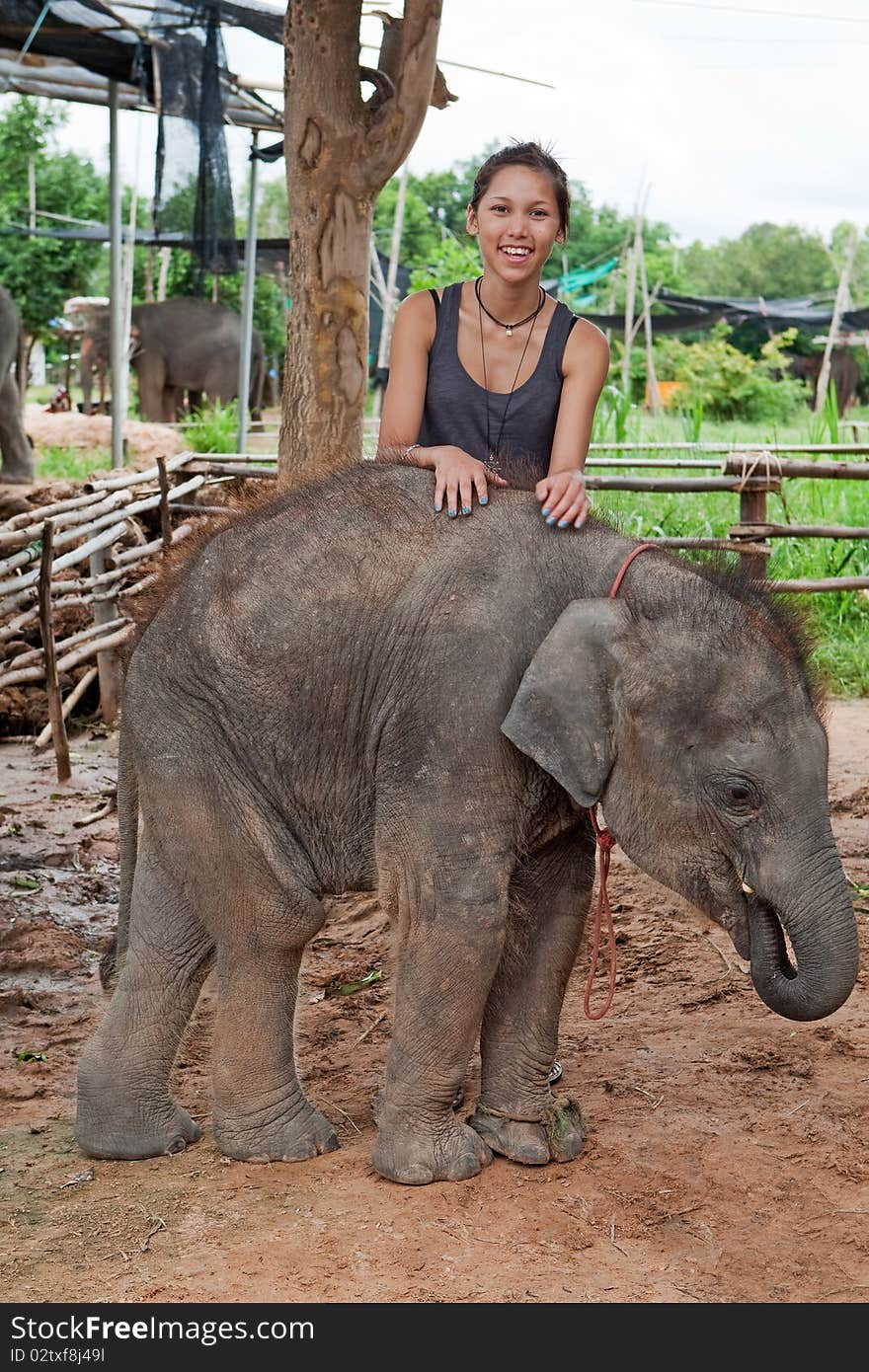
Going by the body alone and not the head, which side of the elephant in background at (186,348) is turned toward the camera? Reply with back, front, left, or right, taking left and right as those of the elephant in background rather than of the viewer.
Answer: left

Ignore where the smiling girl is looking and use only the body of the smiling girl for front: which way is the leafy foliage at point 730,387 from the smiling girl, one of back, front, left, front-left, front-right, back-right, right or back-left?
back

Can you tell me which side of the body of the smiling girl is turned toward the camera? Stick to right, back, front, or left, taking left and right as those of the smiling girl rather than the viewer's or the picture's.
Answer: front

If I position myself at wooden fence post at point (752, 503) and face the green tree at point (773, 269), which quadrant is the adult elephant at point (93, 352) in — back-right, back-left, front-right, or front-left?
front-left

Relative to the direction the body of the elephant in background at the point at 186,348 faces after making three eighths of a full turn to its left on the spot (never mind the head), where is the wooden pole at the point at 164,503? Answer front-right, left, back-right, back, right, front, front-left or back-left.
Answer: front-right

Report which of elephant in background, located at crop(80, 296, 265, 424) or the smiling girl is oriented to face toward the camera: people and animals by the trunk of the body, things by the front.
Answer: the smiling girl

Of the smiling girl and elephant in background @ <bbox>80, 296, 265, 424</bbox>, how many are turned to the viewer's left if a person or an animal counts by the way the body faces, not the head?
1

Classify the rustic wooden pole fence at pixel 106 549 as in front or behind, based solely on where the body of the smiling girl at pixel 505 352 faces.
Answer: behind

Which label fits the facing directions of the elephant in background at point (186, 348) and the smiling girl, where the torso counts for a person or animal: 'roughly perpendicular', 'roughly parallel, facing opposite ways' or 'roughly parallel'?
roughly perpendicular

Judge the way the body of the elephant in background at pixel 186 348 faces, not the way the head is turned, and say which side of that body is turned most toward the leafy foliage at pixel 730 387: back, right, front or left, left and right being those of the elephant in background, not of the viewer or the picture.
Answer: back

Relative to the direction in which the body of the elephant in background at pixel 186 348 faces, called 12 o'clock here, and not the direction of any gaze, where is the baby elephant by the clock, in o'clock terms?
The baby elephant is roughly at 9 o'clock from the elephant in background.

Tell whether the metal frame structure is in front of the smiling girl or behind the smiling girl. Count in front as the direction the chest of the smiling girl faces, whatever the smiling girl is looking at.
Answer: behind
